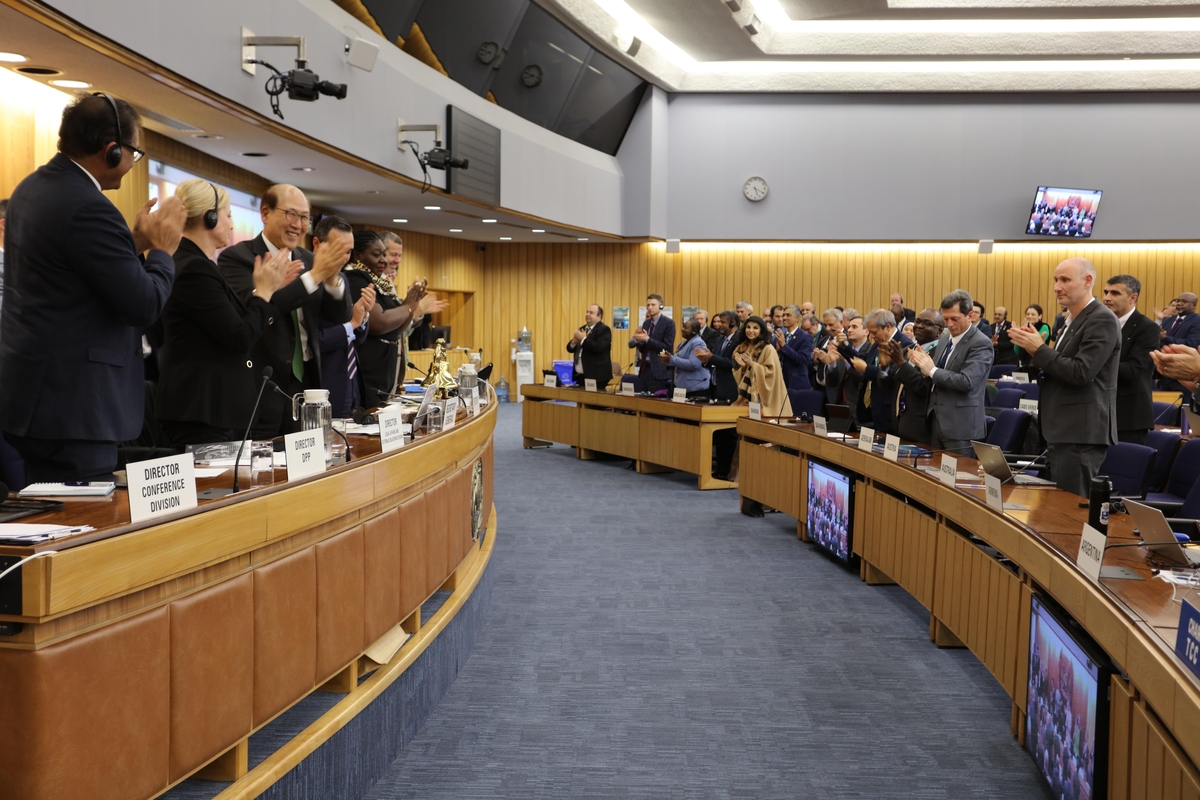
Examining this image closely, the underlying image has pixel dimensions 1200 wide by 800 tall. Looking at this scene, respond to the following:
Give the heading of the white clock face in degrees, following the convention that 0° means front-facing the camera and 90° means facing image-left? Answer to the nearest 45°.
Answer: approximately 0°

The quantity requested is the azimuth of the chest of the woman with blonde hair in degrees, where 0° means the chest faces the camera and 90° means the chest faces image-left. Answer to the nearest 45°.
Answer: approximately 270°

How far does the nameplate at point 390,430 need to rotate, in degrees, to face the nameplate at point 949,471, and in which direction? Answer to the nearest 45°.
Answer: approximately 45° to its left

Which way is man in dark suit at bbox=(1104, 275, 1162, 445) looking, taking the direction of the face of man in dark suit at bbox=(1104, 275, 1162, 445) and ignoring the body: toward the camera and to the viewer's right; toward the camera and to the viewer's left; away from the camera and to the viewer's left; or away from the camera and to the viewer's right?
toward the camera and to the viewer's left

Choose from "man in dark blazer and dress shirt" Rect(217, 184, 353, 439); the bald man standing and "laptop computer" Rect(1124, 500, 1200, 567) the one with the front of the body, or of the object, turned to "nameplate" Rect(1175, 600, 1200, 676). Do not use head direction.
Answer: the man in dark blazer and dress shirt

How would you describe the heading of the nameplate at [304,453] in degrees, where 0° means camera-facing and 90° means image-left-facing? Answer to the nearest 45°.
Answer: approximately 315°

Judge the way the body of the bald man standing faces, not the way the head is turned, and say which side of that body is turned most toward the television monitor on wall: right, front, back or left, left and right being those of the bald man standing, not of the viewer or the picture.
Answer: right

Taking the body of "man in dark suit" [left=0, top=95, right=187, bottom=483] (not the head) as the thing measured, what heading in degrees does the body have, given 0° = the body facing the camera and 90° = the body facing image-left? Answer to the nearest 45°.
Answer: approximately 225°

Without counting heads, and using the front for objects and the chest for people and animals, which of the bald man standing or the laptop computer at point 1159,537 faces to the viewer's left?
the bald man standing

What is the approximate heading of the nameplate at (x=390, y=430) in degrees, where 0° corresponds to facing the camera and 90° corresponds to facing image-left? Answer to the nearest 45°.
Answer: approximately 315°

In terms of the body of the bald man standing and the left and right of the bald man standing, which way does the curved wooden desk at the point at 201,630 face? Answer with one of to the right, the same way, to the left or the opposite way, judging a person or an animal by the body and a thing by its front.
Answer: the opposite way

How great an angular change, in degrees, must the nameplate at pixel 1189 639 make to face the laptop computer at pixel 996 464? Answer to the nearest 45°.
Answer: approximately 135° to its right

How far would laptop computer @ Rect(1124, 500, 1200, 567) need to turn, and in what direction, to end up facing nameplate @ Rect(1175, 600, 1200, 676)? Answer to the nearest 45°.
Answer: approximately 135° to its right

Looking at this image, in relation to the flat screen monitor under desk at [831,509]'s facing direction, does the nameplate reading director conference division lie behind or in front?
in front
